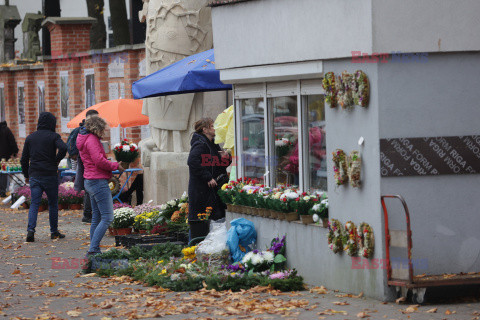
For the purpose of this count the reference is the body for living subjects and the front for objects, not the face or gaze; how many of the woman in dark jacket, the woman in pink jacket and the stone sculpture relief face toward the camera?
1

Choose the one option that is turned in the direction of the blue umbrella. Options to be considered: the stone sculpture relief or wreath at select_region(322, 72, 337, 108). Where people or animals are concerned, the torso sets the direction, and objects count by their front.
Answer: the stone sculpture relief

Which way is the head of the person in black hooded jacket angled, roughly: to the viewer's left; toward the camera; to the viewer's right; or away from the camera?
away from the camera

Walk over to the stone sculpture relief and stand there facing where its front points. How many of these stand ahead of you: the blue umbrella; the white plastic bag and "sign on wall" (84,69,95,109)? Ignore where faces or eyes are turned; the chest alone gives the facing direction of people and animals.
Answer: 2

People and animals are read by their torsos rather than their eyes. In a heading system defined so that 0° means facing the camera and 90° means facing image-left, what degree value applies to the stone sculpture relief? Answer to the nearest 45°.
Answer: approximately 0°

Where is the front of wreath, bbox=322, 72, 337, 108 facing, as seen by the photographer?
facing the viewer and to the left of the viewer

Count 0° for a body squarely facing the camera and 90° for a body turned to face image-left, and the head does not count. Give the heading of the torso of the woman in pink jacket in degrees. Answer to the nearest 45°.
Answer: approximately 270°

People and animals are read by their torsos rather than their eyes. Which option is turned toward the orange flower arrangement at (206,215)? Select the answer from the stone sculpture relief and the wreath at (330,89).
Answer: the stone sculpture relief

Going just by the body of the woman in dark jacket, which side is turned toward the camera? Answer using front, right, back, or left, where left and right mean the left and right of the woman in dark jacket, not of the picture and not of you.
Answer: right

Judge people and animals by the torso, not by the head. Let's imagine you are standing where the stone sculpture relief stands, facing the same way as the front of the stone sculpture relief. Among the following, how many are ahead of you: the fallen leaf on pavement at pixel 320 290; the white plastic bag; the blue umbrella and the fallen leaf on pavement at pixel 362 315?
4

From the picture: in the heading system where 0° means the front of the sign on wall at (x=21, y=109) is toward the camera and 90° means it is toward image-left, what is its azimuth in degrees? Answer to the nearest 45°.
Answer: approximately 45°
